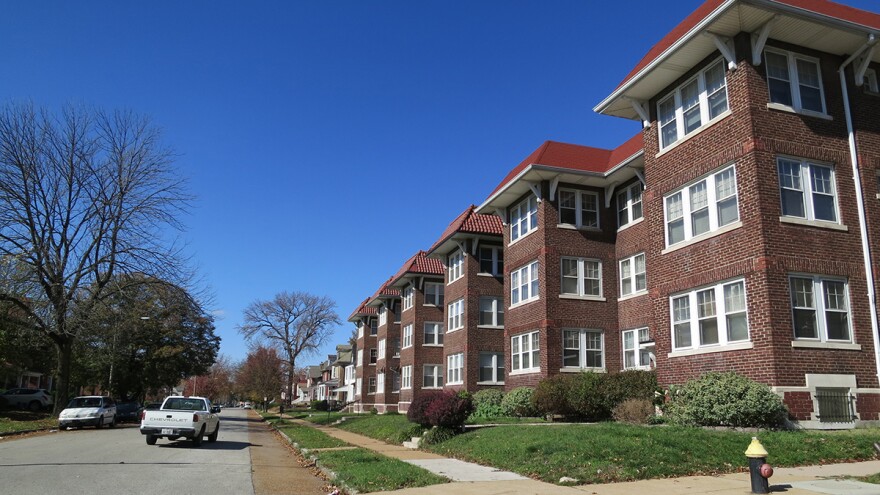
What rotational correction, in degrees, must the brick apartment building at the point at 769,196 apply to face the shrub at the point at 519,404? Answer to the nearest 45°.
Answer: approximately 90° to its right

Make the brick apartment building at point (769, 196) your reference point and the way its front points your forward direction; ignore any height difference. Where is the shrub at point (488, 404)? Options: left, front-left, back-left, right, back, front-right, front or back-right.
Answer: right

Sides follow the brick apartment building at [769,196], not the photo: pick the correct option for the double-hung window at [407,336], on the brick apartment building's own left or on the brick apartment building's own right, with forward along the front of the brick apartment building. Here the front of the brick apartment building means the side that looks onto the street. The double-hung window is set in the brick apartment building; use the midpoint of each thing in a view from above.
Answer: on the brick apartment building's own right

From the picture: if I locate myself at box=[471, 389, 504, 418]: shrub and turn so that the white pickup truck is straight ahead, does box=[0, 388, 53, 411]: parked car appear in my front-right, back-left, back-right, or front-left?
front-right

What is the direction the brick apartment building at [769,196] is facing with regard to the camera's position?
facing the viewer and to the left of the viewer

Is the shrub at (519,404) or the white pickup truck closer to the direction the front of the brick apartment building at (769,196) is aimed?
the white pickup truck
